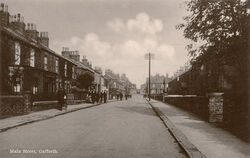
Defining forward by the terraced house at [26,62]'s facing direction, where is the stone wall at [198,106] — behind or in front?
in front

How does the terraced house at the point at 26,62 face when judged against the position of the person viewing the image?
facing the viewer and to the right of the viewer

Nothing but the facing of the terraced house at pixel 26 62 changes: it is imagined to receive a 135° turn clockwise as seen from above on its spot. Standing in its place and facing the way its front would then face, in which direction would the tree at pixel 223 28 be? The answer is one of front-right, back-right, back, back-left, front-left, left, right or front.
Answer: back-left

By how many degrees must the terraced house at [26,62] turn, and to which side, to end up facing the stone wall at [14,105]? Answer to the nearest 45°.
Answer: approximately 45° to its right
